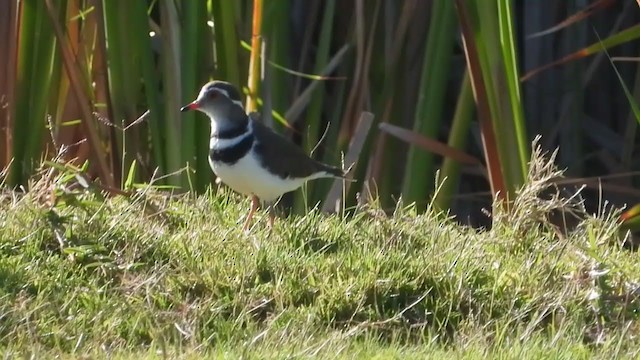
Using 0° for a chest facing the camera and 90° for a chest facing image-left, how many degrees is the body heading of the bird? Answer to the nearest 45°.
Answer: approximately 90°

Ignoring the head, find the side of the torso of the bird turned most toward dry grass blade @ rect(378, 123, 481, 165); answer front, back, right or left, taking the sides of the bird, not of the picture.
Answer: back

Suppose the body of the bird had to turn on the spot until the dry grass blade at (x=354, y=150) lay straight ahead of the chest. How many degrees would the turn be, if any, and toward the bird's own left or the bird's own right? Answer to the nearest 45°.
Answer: approximately 135° to the bird's own right

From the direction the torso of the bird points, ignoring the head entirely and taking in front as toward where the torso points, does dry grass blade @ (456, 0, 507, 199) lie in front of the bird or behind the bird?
behind

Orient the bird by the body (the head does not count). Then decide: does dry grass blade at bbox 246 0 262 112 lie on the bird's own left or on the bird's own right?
on the bird's own right
